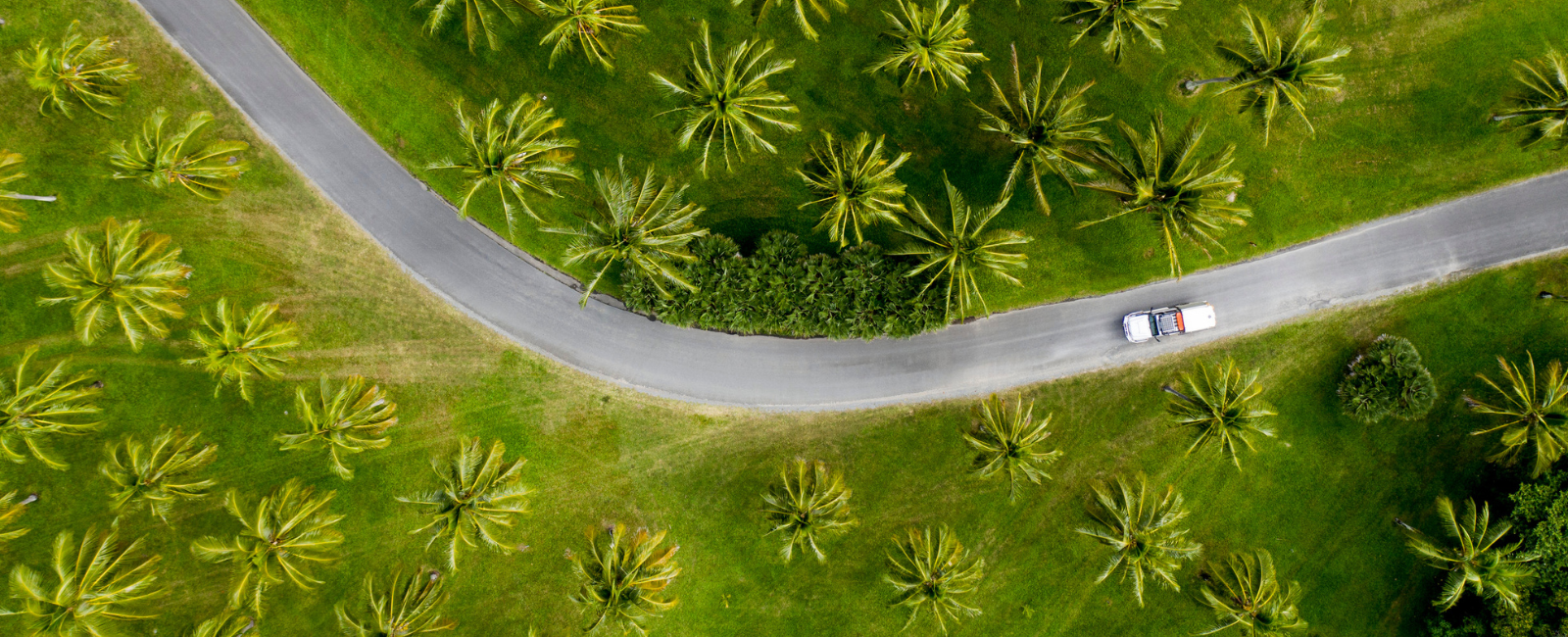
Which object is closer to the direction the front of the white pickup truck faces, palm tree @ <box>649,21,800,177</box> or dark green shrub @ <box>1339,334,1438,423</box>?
the palm tree

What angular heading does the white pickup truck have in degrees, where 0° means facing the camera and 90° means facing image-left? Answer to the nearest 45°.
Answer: approximately 90°

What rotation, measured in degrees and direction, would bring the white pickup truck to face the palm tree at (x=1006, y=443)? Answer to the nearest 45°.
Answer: approximately 45° to its left

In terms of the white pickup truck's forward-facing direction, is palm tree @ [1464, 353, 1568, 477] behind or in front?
behind

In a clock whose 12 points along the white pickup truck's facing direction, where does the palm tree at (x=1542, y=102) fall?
The palm tree is roughly at 6 o'clock from the white pickup truck.

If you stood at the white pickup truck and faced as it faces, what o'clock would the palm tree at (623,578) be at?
The palm tree is roughly at 11 o'clock from the white pickup truck.

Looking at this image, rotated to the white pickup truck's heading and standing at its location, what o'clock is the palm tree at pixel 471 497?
The palm tree is roughly at 11 o'clock from the white pickup truck.
